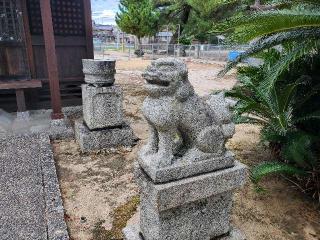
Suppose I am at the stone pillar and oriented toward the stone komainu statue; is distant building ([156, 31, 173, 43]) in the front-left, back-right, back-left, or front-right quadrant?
back-left

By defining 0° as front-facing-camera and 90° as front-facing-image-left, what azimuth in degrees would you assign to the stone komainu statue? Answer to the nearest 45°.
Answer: approximately 45°

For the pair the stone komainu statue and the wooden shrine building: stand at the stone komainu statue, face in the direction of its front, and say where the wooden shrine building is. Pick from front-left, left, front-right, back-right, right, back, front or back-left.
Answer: right

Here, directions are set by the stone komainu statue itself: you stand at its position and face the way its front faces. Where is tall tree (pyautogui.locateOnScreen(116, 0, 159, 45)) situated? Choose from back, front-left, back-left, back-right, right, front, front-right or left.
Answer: back-right

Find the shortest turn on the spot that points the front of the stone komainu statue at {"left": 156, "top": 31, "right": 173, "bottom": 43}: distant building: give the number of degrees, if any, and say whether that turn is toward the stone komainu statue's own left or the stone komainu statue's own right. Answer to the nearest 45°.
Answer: approximately 135° to the stone komainu statue's own right

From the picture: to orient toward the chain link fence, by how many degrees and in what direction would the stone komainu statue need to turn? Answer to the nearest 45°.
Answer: approximately 135° to its right

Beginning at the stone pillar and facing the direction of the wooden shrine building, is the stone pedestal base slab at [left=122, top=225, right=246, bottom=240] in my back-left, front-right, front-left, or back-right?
back-left

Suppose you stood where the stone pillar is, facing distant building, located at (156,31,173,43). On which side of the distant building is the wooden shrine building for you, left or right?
left

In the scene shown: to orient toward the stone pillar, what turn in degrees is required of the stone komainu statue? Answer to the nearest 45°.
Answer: approximately 90° to its right

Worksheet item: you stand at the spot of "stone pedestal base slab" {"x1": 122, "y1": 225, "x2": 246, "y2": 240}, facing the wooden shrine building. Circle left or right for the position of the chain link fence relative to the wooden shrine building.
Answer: right
